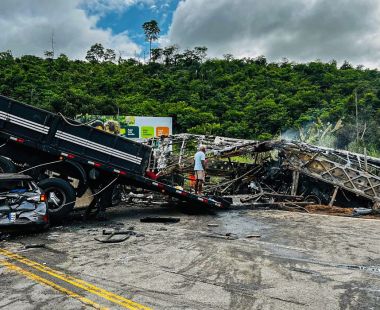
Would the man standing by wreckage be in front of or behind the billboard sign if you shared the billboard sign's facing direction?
in front

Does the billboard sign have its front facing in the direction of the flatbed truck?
yes

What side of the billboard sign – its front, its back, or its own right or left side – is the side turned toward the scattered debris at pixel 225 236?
front

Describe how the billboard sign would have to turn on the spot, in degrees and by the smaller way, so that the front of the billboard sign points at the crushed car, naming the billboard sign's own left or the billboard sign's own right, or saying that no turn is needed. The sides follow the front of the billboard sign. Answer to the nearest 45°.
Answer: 0° — it already faces it

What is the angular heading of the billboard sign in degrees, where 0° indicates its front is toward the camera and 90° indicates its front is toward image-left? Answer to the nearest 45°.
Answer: approximately 0°

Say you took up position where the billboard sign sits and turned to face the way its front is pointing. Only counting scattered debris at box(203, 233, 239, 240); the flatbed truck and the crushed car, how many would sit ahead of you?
3
